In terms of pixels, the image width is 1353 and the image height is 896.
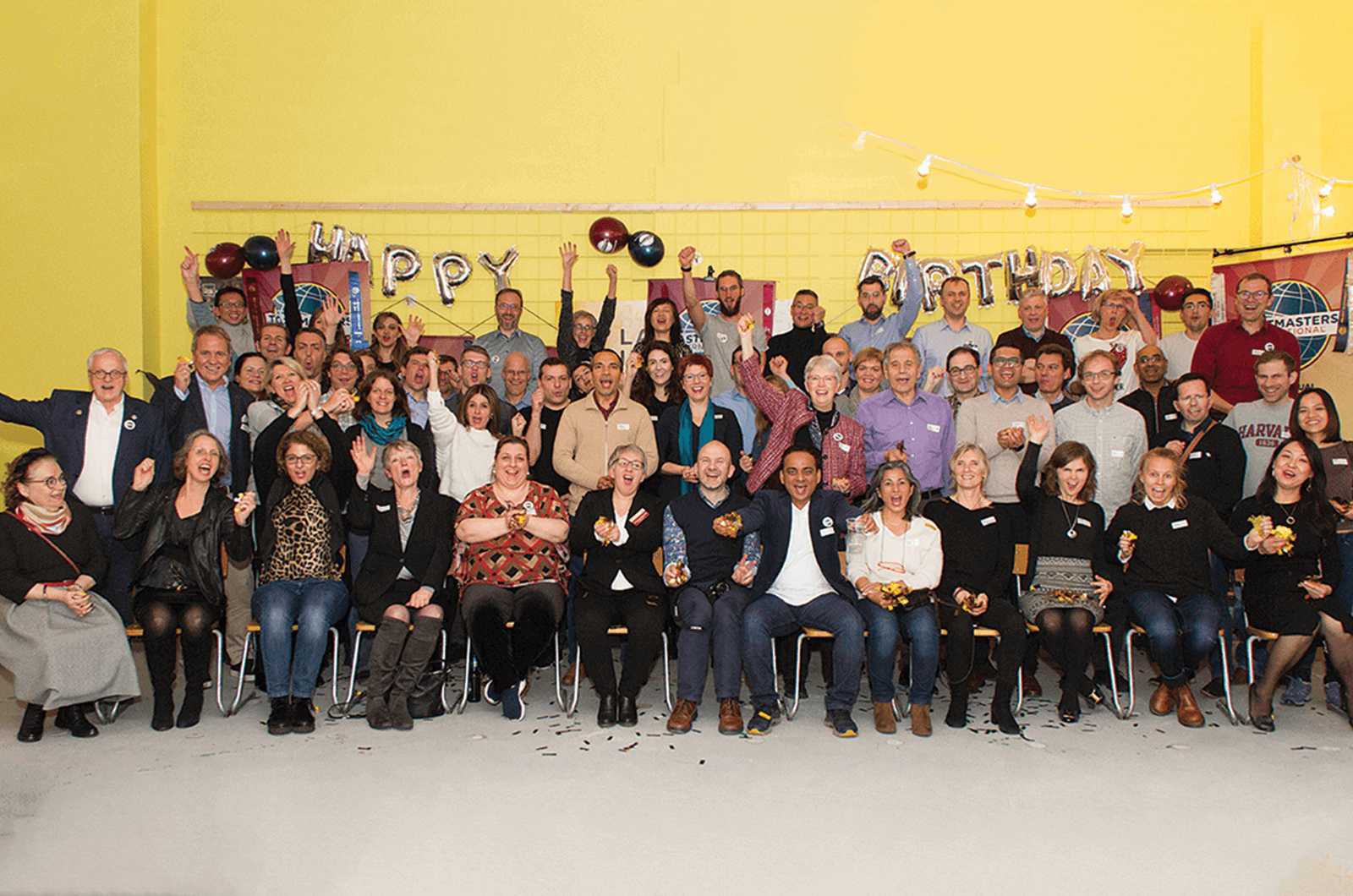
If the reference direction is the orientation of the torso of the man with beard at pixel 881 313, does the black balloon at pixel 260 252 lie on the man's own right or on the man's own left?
on the man's own right

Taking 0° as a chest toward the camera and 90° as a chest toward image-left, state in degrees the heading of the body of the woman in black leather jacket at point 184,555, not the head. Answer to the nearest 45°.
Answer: approximately 0°

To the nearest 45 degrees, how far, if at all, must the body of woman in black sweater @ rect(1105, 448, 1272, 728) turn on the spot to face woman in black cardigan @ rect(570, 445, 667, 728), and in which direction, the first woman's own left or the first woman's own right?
approximately 45° to the first woman's own right

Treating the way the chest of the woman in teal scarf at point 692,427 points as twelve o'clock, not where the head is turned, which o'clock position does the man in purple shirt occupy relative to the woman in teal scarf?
The man in purple shirt is roughly at 9 o'clock from the woman in teal scarf.

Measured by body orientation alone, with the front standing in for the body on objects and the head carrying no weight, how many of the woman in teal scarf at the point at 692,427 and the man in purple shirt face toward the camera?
2

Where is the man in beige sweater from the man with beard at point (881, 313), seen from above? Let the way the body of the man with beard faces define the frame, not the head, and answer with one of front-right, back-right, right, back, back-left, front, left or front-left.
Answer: front-right

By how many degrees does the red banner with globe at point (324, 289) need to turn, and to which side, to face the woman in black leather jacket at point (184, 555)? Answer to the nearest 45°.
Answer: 0° — it already faces them

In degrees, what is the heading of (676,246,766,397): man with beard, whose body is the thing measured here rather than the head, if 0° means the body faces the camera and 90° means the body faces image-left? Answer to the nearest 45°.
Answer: approximately 0°

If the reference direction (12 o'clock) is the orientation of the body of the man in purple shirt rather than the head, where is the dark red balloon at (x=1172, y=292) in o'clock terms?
The dark red balloon is roughly at 7 o'clock from the man in purple shirt.

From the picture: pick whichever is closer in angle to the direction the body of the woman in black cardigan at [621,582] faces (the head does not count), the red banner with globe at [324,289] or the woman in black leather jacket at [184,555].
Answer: the woman in black leather jacket
